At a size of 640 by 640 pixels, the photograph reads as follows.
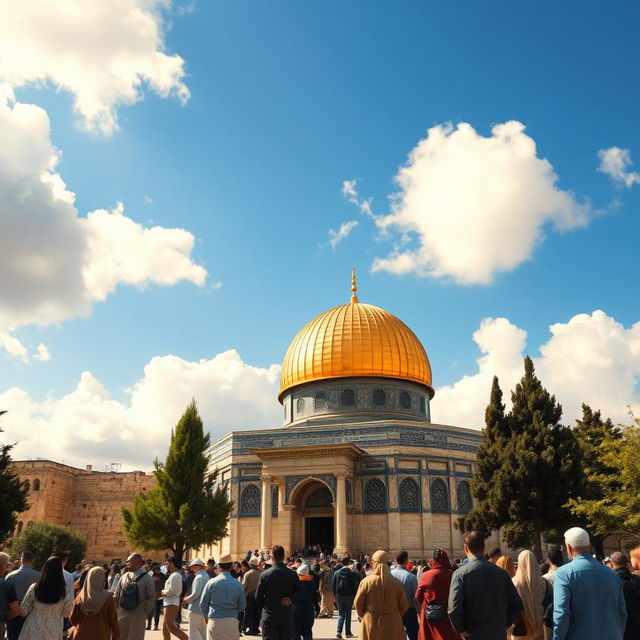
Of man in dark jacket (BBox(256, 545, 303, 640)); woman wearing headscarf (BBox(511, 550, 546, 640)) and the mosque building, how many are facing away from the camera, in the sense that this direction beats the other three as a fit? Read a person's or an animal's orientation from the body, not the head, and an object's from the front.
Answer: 2

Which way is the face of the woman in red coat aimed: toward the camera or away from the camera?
away from the camera

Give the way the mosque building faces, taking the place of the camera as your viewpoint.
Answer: facing the viewer and to the left of the viewer

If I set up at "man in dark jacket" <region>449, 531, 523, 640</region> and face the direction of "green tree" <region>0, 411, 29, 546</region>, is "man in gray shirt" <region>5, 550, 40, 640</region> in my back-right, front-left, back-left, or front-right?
front-left

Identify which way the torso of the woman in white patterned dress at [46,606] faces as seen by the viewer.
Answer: away from the camera

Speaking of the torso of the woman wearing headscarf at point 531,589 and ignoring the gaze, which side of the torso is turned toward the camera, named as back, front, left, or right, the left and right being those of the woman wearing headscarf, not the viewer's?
back

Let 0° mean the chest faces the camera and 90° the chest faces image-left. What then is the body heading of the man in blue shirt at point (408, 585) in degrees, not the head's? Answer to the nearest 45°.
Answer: approximately 180°

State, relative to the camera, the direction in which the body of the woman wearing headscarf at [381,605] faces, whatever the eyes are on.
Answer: away from the camera

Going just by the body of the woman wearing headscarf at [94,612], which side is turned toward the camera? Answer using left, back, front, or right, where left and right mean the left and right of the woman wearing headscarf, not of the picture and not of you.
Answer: back

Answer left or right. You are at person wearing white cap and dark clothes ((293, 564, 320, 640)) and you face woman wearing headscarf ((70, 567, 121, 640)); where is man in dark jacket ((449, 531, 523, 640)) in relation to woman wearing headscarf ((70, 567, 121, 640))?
left

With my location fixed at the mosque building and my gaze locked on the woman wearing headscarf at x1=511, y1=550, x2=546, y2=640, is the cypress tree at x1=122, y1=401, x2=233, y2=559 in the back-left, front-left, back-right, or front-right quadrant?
front-right

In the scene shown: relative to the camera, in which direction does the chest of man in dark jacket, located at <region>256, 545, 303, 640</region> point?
away from the camera

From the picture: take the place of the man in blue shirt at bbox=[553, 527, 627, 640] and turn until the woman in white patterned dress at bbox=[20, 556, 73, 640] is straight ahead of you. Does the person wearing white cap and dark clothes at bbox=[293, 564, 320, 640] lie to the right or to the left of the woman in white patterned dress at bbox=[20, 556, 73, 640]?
right

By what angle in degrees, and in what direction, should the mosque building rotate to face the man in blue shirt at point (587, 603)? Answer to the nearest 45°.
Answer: approximately 45° to its left

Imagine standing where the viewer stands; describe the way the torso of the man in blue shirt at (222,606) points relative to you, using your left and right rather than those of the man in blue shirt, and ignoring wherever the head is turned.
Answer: facing away from the viewer

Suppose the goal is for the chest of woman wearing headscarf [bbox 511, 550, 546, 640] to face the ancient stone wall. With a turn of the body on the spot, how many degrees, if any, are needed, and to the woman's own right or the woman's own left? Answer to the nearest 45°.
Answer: approximately 45° to the woman's own left
